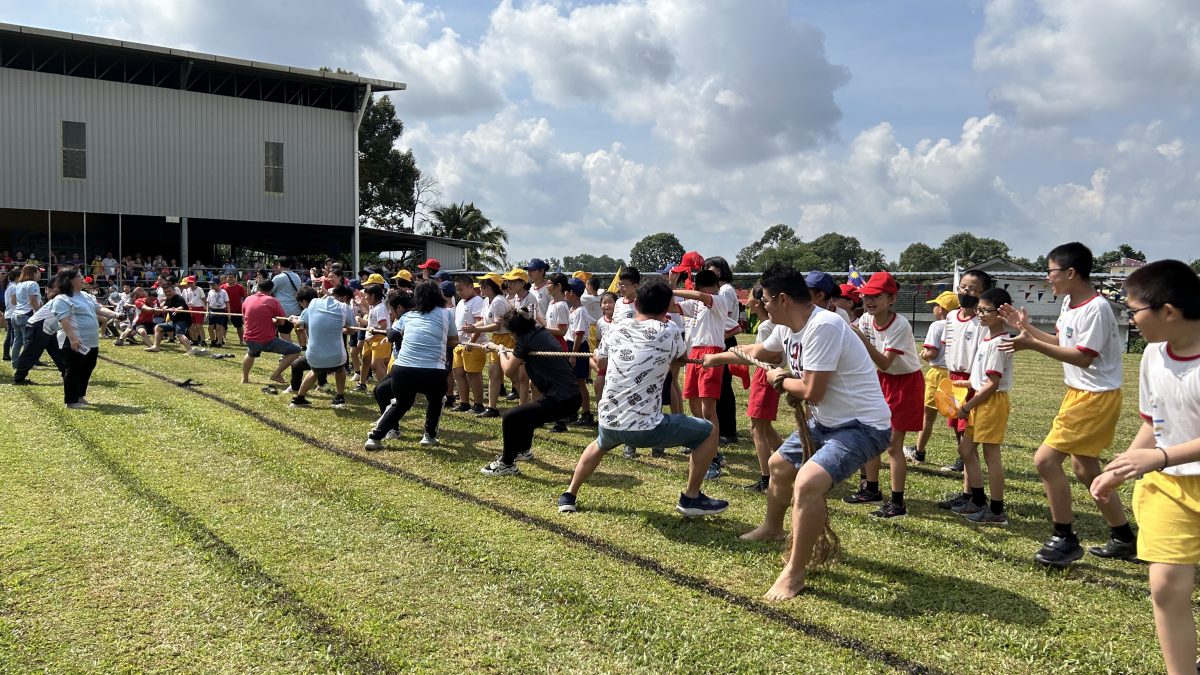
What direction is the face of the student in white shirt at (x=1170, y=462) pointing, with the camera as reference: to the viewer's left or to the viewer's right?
to the viewer's left

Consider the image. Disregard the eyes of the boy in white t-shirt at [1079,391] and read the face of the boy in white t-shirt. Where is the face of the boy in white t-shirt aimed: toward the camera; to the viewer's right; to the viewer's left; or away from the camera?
to the viewer's left

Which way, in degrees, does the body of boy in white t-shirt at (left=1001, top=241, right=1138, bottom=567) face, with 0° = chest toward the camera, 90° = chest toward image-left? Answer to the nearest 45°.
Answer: approximately 90°

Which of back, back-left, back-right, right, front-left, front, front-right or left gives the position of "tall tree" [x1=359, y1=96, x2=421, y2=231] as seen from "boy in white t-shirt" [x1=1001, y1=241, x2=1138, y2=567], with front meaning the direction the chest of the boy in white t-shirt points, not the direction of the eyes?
front-right

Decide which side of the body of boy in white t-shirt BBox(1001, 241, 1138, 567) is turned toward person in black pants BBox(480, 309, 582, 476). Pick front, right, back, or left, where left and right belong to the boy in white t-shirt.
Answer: front

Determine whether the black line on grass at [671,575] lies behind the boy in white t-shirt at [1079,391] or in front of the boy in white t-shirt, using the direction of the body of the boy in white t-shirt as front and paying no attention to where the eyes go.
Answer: in front
